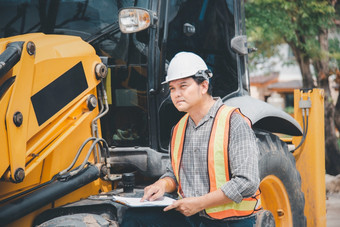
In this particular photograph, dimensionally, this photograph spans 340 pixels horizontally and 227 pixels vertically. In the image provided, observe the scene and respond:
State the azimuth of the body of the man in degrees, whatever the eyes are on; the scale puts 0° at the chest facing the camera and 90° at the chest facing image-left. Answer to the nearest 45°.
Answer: approximately 45°

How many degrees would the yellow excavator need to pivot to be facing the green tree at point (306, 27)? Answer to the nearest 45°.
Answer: approximately 180°

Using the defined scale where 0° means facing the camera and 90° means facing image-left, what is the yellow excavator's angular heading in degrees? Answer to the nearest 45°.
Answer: approximately 45°

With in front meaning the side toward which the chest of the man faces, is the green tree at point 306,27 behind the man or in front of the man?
behind
